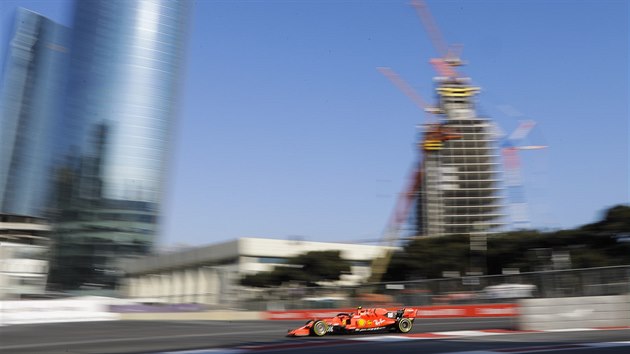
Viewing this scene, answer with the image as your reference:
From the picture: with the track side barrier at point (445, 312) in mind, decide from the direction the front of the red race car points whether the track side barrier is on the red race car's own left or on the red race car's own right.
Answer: on the red race car's own right

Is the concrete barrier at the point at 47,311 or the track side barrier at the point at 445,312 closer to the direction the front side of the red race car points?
the concrete barrier

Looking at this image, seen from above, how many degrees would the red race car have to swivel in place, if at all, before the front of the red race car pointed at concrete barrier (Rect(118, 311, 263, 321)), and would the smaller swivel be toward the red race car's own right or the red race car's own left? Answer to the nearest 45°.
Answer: approximately 45° to the red race car's own right

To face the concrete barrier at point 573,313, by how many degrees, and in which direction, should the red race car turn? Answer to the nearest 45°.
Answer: approximately 180°

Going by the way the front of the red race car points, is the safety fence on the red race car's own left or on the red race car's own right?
on the red race car's own right

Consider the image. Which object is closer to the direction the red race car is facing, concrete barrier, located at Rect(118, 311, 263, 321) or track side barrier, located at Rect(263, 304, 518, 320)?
the concrete barrier

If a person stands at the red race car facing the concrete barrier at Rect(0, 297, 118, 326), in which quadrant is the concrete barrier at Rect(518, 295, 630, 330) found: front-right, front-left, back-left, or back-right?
back-right

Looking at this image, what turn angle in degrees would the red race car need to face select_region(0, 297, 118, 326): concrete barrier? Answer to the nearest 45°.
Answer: approximately 45° to its right

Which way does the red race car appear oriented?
to the viewer's left
